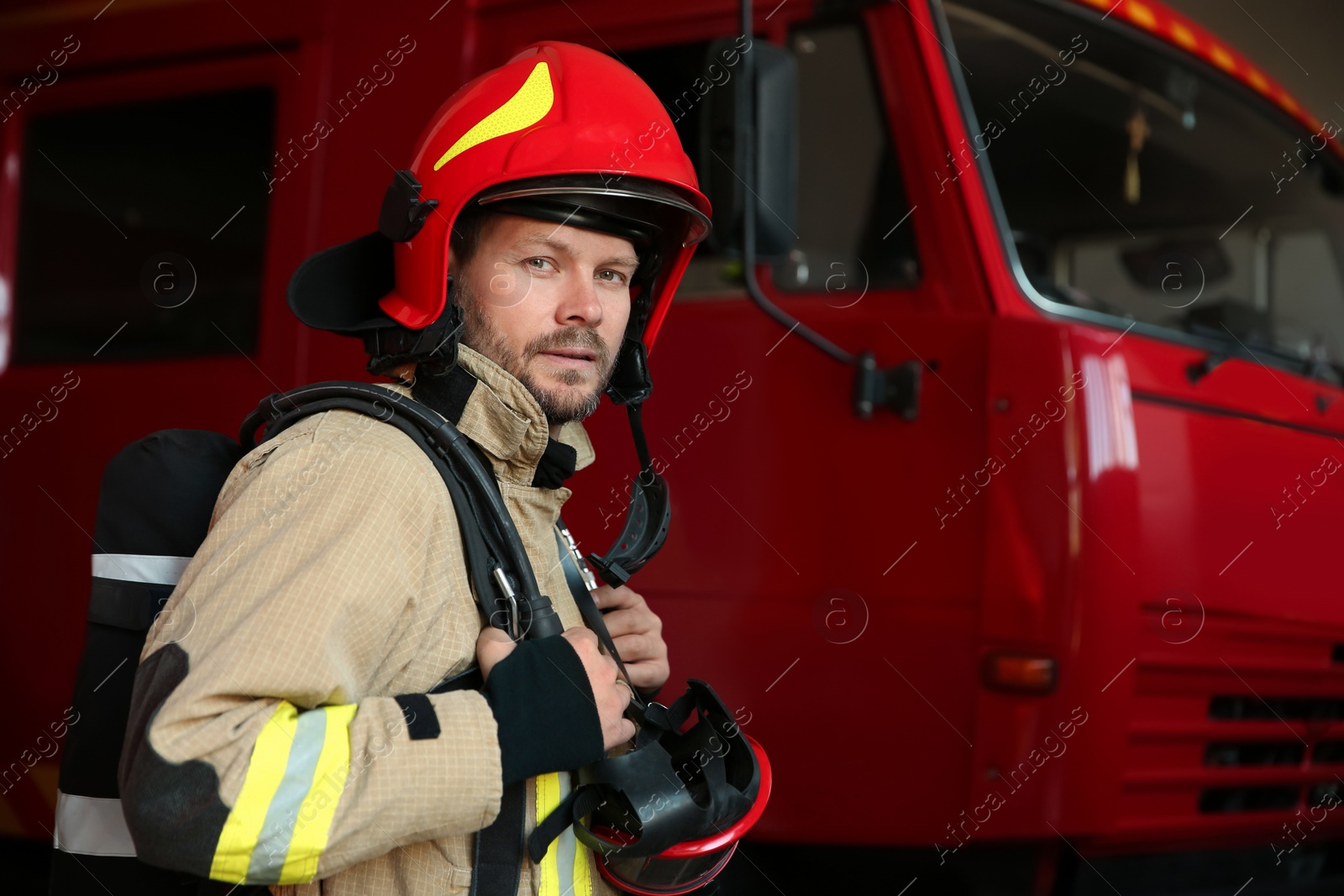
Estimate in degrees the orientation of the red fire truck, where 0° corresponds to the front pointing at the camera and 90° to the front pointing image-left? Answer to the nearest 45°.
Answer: approximately 315°

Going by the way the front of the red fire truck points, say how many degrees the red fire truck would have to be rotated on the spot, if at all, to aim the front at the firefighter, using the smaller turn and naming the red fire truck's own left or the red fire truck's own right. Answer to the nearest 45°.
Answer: approximately 90° to the red fire truck's own right
